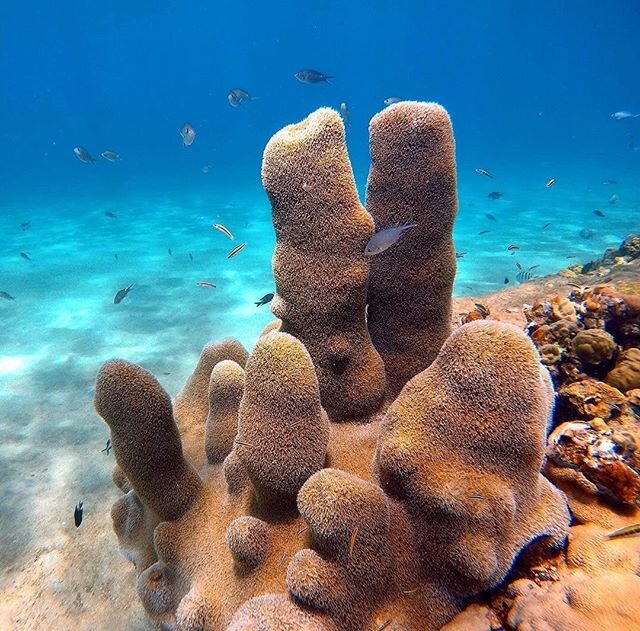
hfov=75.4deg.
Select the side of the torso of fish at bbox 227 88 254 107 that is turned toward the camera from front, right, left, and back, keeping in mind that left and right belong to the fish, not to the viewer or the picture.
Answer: left

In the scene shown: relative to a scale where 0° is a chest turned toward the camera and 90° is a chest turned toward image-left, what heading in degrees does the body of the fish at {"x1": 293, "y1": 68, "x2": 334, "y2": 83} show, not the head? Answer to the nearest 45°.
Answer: approximately 90°

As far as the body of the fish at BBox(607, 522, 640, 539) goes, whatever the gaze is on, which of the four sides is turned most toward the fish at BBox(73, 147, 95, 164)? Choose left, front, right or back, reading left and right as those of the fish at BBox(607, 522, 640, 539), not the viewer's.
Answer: front

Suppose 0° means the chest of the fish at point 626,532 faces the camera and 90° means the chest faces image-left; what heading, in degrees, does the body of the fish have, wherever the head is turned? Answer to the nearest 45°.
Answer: approximately 90°
